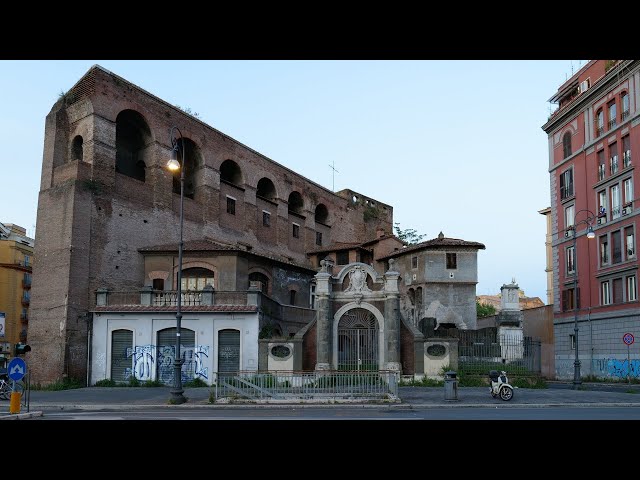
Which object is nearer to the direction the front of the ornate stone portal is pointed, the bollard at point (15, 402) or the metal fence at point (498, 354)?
the bollard

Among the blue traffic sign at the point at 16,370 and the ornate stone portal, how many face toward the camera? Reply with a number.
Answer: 2

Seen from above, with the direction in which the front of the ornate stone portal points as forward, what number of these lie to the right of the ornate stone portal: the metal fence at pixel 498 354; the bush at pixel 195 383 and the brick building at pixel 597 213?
1

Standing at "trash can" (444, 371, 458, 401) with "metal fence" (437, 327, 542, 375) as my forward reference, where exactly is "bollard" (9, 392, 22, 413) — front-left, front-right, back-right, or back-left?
back-left

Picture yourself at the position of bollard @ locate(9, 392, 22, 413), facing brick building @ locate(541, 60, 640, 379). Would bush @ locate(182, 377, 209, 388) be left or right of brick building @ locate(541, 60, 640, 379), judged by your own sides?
left

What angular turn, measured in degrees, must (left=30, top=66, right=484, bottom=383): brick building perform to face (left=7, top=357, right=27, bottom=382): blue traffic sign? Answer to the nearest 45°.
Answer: approximately 45° to its right

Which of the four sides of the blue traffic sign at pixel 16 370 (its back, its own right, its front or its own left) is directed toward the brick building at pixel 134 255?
back

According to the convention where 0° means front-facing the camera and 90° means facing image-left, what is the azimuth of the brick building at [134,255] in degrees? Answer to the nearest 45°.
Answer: approximately 315°

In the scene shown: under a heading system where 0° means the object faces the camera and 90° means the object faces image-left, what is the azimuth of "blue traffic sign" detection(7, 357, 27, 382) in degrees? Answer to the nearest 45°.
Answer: approximately 0°

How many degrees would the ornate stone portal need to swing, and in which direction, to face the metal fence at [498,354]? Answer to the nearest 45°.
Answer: approximately 90° to its left

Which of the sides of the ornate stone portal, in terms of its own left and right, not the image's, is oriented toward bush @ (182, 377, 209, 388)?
right
